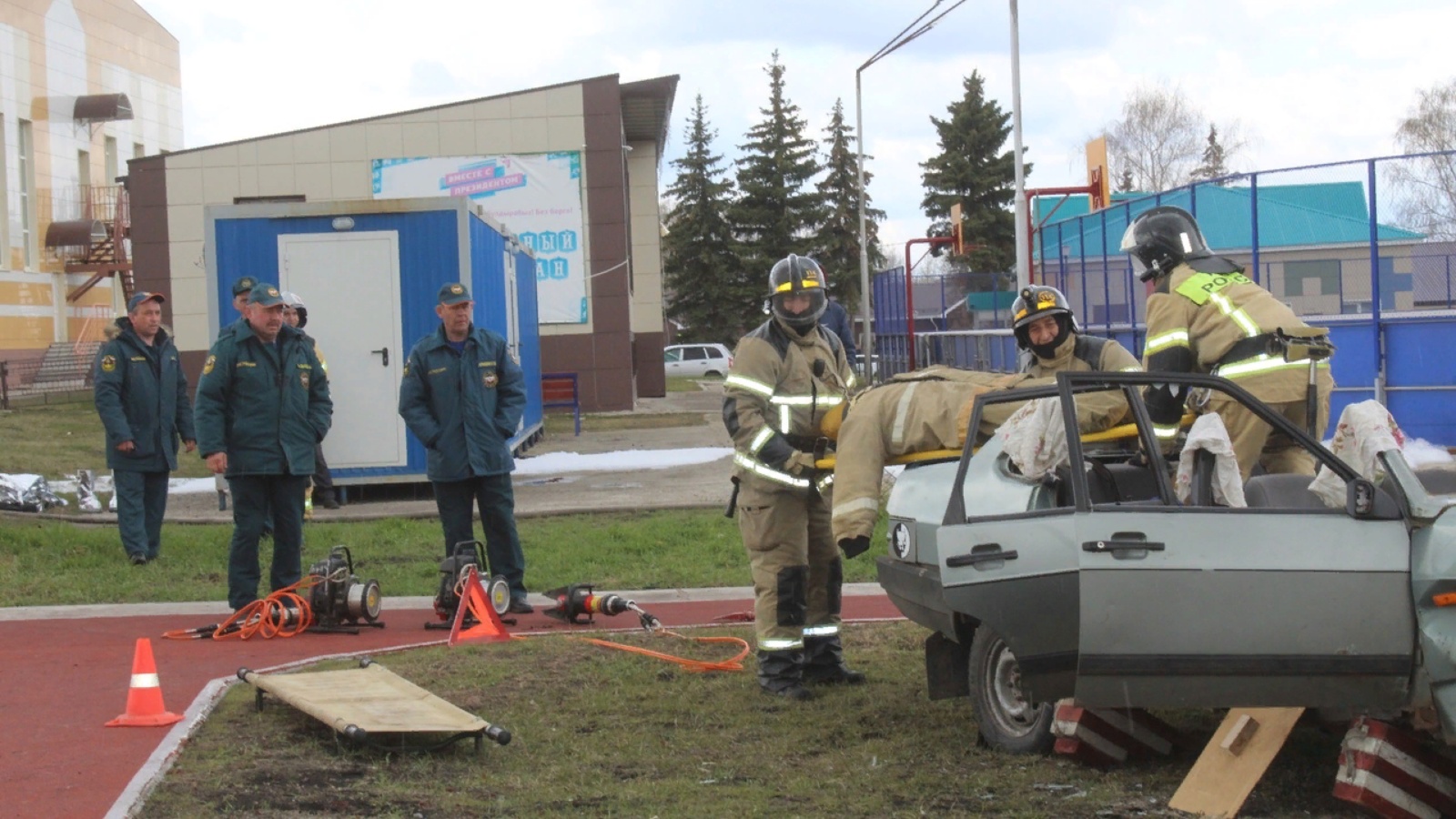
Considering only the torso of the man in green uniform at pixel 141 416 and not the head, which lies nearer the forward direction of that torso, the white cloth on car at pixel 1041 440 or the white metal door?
the white cloth on car

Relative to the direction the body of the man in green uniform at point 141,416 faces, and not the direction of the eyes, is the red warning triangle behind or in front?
in front

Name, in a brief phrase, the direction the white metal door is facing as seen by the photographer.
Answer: facing the viewer

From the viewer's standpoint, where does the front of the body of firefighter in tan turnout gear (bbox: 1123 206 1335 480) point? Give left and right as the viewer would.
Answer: facing away from the viewer and to the left of the viewer

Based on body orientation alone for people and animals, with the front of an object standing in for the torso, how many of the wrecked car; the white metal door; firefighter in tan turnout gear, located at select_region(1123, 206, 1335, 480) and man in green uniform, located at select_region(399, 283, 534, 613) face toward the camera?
2

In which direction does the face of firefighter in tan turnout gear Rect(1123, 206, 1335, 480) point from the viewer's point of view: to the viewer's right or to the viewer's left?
to the viewer's left

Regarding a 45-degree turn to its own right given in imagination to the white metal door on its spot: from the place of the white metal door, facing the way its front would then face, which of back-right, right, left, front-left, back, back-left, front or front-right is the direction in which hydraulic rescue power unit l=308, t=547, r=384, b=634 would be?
front-left

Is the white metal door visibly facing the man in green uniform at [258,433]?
yes

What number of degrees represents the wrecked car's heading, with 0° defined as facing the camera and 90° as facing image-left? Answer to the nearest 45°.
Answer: approximately 270°

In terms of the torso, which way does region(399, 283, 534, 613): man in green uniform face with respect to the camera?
toward the camera

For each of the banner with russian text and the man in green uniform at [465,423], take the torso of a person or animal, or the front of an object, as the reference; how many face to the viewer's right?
0

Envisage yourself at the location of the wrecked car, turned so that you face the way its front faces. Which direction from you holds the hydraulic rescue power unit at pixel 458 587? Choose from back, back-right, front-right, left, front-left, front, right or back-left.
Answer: back-left

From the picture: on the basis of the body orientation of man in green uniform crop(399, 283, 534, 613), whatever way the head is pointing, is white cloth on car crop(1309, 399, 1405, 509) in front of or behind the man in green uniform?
in front

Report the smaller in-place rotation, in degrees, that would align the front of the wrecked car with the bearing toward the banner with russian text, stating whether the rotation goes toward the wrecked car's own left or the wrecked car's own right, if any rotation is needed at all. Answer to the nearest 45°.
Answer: approximately 135° to the wrecked car's own left
